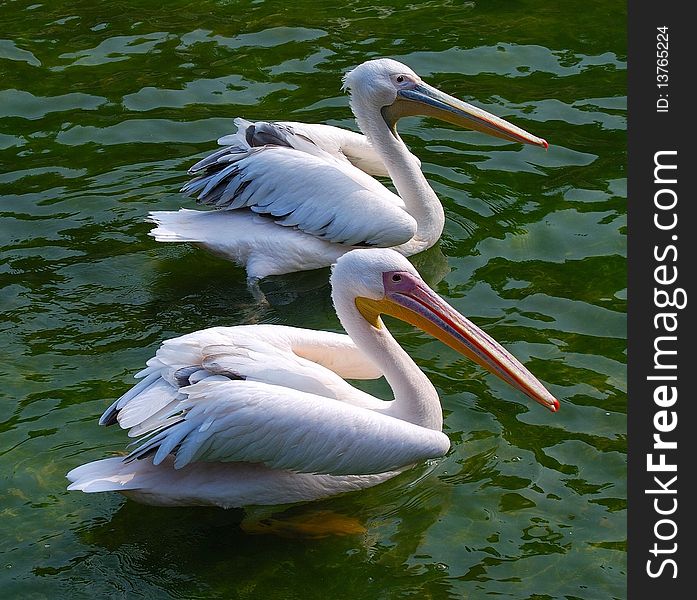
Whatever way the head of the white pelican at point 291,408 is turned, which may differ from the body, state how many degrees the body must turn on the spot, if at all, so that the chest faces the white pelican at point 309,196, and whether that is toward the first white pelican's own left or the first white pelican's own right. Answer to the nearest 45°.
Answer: approximately 90° to the first white pelican's own left

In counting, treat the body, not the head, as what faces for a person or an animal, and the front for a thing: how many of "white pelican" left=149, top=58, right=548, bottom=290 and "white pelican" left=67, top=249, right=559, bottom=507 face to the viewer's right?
2

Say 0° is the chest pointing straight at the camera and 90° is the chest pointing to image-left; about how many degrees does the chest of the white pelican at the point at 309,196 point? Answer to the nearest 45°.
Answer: approximately 270°

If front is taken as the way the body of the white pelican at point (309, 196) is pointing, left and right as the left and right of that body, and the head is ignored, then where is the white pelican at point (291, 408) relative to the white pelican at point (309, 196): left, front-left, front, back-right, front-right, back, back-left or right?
right

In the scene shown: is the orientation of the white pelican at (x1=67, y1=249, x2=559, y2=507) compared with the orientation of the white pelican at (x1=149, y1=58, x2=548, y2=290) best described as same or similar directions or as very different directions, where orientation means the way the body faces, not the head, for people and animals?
same or similar directions

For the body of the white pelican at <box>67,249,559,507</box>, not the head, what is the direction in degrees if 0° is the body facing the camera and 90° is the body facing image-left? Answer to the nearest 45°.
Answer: approximately 270°
